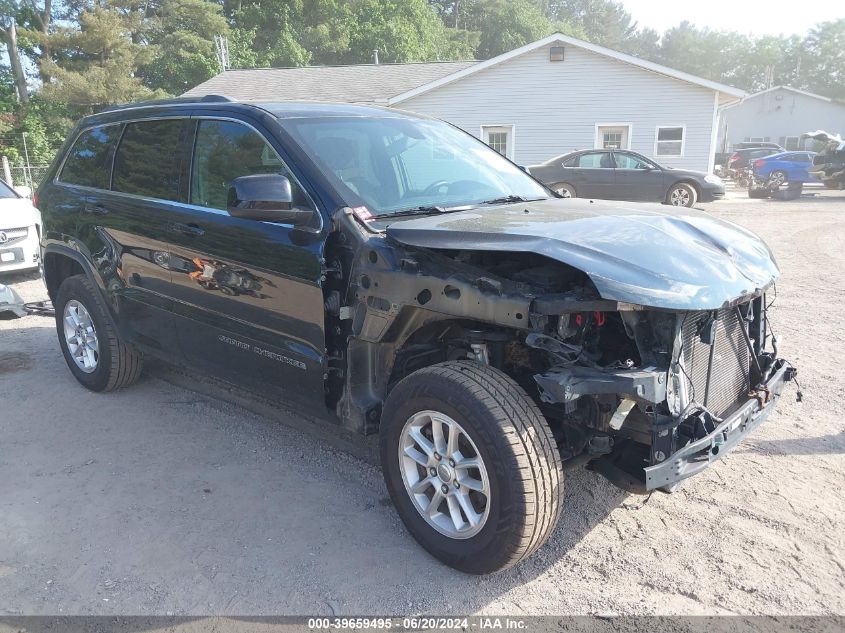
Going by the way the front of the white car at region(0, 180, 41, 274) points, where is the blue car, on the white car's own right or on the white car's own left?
on the white car's own left

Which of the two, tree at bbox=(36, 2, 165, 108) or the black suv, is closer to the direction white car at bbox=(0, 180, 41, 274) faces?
the black suv

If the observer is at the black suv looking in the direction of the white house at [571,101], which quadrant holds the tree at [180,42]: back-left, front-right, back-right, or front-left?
front-left

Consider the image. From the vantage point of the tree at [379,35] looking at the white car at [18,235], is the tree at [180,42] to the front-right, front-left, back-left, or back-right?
front-right

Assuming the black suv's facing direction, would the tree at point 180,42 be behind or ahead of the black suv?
behind

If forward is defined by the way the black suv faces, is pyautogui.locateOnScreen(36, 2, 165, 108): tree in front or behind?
behind

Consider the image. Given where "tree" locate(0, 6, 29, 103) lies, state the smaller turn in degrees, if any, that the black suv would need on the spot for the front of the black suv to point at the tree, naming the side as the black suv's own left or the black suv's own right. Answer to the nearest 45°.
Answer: approximately 180°

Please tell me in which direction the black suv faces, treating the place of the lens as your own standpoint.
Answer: facing the viewer and to the right of the viewer

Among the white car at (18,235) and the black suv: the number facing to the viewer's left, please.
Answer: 0

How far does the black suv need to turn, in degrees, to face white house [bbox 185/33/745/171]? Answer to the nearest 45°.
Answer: approximately 135° to its left

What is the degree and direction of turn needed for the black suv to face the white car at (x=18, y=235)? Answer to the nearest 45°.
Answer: approximately 180°

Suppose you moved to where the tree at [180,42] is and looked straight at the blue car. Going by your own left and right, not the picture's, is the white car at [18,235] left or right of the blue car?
right
